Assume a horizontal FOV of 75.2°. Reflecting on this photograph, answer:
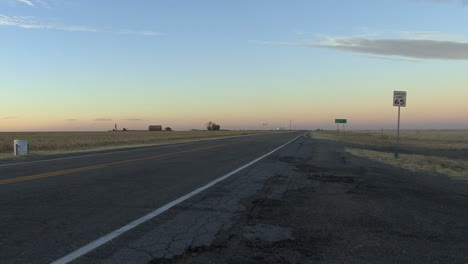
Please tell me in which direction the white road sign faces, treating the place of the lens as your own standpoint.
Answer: facing the viewer
